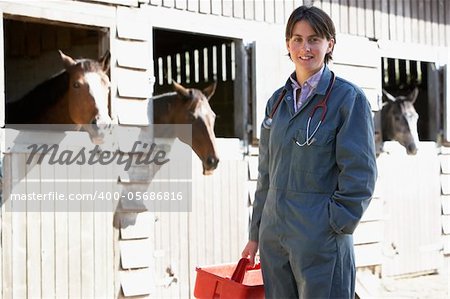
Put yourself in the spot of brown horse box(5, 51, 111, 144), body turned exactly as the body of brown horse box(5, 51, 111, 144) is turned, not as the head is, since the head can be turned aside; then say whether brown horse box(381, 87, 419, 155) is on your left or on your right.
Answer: on your left

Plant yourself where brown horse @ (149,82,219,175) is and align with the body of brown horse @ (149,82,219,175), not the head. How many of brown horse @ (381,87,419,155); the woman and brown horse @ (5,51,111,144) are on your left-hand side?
1

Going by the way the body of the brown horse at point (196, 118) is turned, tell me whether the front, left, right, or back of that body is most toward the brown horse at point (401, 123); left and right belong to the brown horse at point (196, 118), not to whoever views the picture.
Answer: left

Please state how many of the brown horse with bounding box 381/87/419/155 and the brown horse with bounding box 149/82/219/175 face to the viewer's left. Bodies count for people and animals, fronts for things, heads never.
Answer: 0

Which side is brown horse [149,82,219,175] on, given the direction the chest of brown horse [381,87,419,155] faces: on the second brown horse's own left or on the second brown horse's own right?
on the second brown horse's own right

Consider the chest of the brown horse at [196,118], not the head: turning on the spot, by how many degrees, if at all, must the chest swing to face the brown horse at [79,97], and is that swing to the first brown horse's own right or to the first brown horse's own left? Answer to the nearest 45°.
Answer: approximately 90° to the first brown horse's own right

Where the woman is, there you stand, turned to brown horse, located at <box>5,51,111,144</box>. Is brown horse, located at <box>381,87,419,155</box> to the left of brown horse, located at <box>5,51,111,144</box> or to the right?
right

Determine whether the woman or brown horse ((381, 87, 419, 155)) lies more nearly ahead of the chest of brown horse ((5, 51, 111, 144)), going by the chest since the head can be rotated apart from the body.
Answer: the woman

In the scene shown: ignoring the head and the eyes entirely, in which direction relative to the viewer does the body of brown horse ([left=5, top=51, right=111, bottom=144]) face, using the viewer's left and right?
facing the viewer and to the right of the viewer
